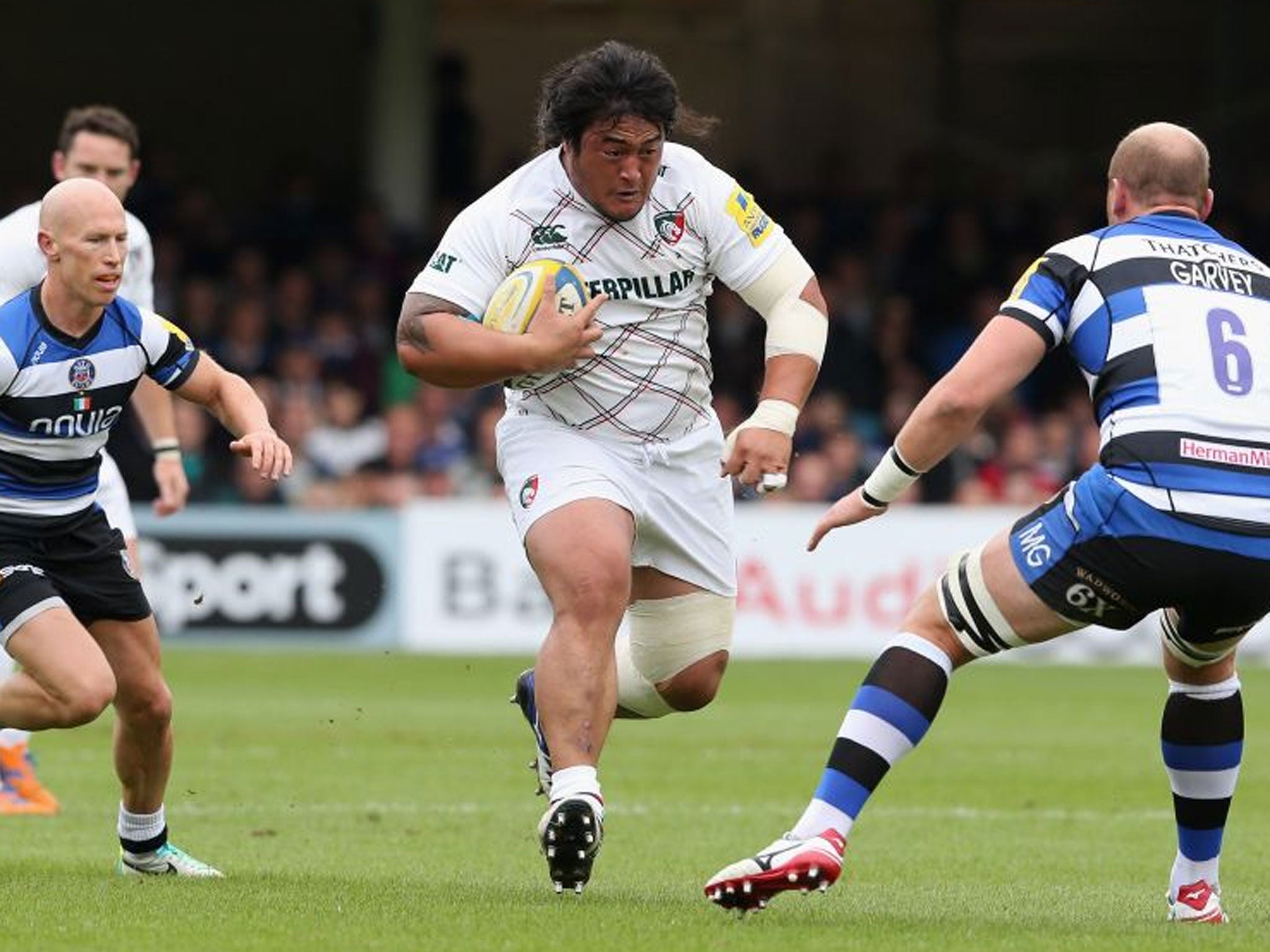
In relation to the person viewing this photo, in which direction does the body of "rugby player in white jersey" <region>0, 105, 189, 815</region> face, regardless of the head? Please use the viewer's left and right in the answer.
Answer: facing the viewer and to the right of the viewer

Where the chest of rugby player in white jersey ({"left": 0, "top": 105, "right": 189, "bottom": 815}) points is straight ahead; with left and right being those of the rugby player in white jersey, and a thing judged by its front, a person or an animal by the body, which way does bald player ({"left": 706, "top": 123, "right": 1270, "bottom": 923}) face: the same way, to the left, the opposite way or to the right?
the opposite way

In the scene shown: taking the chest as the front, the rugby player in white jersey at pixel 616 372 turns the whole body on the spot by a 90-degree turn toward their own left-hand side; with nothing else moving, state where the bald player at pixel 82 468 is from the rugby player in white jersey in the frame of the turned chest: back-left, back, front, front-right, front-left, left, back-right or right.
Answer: back

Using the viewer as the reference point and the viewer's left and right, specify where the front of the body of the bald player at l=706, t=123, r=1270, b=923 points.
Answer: facing away from the viewer and to the left of the viewer

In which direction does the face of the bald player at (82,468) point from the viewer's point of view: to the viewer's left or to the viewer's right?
to the viewer's right

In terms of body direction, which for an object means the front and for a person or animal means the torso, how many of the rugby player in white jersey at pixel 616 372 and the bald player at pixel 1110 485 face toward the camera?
1

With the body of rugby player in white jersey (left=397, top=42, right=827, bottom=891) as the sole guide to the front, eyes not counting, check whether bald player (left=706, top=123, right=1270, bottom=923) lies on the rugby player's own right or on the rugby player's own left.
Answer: on the rugby player's own left

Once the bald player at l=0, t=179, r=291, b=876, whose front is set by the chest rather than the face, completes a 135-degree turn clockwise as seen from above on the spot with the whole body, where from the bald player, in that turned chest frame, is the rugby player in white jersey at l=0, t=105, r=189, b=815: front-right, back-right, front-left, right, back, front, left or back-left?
right

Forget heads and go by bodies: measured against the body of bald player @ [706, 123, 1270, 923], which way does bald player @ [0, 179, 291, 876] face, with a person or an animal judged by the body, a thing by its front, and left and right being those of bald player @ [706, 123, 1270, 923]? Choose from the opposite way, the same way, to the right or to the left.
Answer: the opposite way

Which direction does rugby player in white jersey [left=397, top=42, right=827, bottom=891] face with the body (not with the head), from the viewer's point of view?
toward the camera

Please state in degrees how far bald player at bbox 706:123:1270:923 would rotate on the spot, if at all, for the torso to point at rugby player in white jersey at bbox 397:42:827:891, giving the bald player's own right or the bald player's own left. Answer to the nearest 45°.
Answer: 0° — they already face them
